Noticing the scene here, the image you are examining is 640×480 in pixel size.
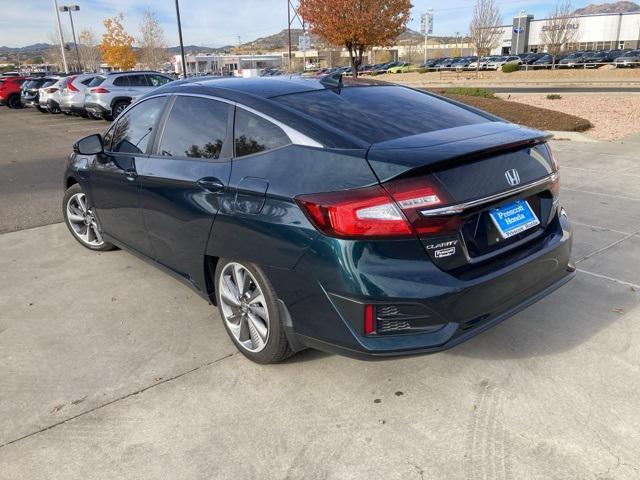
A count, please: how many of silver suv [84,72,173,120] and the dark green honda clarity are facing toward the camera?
0

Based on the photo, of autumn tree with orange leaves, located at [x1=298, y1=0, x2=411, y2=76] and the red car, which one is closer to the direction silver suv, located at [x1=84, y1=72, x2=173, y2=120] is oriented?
the autumn tree with orange leaves

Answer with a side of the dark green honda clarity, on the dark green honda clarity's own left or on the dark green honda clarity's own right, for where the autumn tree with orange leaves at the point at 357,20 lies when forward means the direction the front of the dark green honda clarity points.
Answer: on the dark green honda clarity's own right

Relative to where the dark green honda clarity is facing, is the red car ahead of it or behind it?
ahead

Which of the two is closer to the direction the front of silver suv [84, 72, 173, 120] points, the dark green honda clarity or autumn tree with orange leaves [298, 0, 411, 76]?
the autumn tree with orange leaves

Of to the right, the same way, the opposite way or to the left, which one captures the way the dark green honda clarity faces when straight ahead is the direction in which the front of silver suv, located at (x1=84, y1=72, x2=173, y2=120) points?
to the left

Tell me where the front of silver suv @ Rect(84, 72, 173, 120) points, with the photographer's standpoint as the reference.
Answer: facing away from the viewer and to the right of the viewer

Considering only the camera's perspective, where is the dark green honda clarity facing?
facing away from the viewer and to the left of the viewer

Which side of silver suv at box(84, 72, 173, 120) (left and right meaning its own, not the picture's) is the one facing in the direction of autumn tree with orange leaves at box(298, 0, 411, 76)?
front

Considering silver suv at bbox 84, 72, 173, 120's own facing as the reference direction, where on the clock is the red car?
The red car is roughly at 10 o'clock from the silver suv.

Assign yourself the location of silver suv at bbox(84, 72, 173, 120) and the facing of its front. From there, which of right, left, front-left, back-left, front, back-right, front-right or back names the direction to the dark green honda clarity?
back-right
